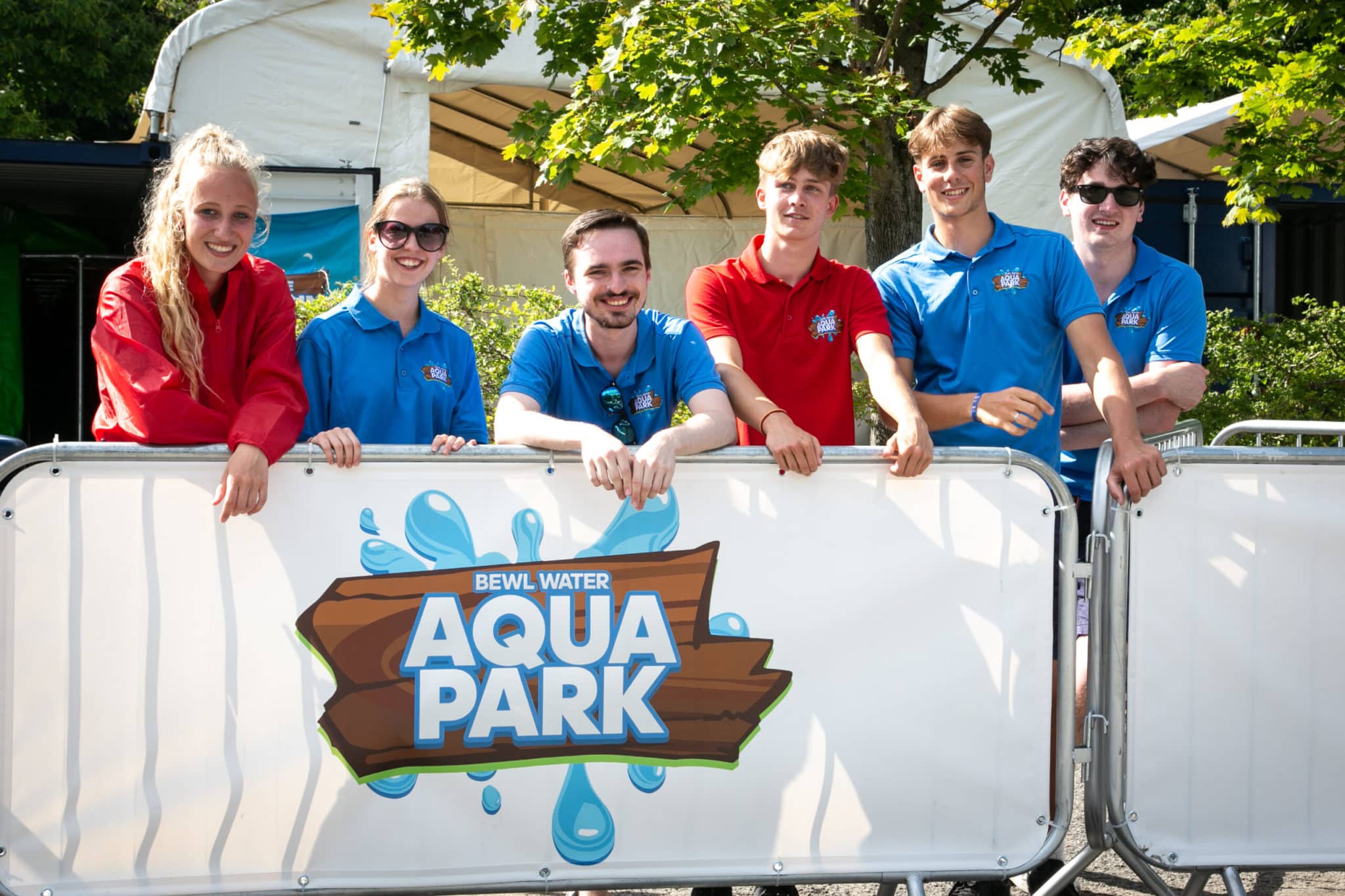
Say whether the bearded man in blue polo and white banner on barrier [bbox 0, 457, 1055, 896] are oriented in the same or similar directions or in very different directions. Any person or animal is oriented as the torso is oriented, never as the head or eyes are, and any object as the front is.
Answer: same or similar directions

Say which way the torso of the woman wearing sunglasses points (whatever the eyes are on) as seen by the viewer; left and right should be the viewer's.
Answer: facing the viewer

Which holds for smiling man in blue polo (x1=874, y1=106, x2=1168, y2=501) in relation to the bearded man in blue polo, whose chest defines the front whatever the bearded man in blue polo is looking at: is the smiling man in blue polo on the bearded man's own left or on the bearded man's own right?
on the bearded man's own left

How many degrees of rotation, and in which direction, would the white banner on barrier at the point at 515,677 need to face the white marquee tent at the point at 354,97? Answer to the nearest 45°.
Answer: approximately 180°

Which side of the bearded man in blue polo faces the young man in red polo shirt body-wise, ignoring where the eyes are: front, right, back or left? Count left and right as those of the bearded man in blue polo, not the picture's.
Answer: left

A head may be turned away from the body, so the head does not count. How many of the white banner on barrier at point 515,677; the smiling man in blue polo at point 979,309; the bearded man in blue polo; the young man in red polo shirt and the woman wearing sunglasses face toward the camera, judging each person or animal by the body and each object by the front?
5

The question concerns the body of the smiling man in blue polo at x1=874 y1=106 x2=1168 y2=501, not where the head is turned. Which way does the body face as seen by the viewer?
toward the camera

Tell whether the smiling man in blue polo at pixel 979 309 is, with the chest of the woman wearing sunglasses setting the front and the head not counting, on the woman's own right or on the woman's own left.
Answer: on the woman's own left

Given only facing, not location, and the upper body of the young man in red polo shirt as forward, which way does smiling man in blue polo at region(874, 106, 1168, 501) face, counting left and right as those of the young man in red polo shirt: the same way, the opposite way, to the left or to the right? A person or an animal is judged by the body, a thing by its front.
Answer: the same way

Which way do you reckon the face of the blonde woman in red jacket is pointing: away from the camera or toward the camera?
toward the camera

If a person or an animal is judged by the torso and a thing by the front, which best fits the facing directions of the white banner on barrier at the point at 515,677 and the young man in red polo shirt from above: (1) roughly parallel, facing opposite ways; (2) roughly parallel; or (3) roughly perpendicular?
roughly parallel

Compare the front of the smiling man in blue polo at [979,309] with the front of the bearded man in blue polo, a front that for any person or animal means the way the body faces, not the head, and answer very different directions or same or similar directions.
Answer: same or similar directions

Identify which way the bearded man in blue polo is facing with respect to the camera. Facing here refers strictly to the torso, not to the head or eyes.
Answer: toward the camera

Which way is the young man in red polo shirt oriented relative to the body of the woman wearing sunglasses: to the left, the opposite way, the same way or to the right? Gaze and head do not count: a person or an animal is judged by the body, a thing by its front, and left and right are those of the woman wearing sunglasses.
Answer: the same way

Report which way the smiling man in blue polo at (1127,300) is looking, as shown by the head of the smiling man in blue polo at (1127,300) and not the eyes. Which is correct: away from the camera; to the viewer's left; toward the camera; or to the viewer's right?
toward the camera

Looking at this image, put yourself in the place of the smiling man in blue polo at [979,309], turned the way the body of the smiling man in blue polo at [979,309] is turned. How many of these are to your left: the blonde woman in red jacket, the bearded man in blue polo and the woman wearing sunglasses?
0

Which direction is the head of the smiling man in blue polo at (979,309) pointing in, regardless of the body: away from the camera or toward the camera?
toward the camera

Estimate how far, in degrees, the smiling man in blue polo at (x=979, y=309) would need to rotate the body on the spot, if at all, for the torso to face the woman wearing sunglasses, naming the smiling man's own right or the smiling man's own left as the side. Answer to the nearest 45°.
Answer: approximately 90° to the smiling man's own right
